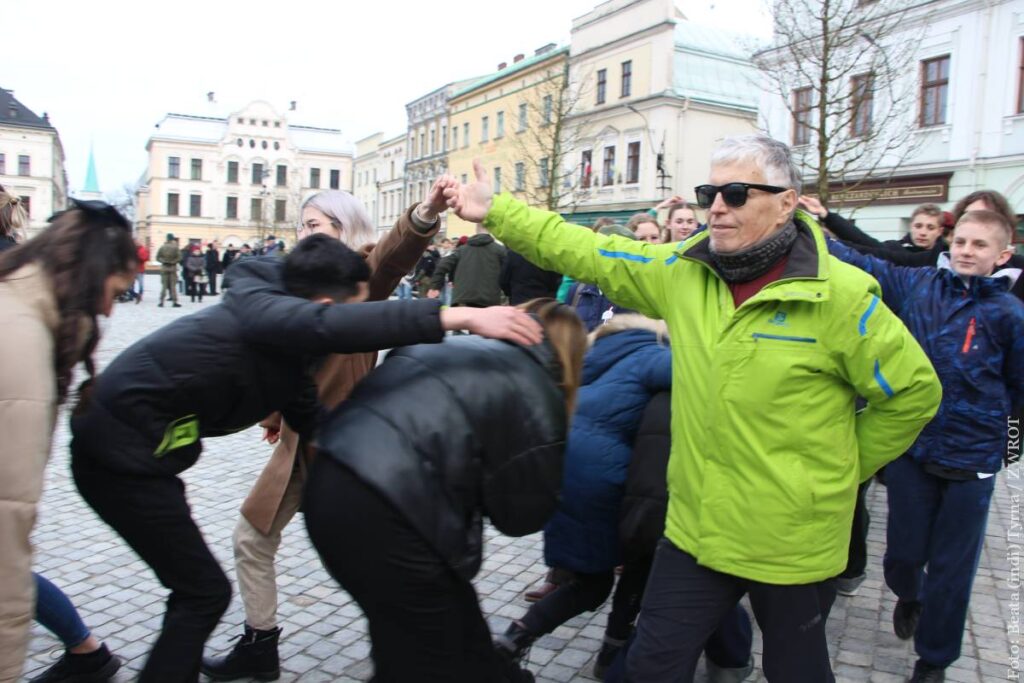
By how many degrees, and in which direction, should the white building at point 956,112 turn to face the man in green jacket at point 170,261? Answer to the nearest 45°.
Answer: approximately 45° to its right

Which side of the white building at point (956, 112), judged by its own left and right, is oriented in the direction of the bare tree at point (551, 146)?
right

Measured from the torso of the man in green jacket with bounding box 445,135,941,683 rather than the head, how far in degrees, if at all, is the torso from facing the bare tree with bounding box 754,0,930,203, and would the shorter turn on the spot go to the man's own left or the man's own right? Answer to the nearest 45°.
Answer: approximately 135° to the man's own right

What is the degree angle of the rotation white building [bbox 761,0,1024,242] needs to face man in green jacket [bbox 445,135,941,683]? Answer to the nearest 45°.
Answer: approximately 45° to its left

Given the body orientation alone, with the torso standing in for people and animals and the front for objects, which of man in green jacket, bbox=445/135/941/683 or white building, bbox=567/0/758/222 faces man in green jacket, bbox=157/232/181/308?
the white building

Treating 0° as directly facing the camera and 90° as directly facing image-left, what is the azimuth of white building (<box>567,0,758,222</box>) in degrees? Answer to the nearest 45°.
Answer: approximately 45°

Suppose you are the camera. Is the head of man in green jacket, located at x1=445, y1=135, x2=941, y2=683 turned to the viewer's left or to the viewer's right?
to the viewer's left

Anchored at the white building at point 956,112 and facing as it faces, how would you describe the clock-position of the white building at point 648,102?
the white building at point 648,102 is roughly at 3 o'clock from the white building at point 956,112.

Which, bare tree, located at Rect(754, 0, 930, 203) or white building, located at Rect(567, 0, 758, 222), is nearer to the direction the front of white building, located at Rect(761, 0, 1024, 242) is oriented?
the bare tree

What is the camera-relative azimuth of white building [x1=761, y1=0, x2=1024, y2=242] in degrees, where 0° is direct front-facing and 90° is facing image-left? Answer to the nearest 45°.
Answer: approximately 45°

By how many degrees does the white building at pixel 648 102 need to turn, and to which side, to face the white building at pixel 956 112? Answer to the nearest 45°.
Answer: approximately 90° to its left
